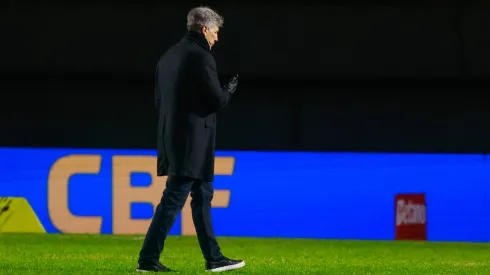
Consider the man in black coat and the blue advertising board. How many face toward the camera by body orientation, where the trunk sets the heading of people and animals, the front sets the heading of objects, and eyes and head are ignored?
1

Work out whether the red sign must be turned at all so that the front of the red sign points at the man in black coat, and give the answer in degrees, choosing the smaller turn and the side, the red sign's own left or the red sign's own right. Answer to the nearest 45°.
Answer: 0° — it already faces them

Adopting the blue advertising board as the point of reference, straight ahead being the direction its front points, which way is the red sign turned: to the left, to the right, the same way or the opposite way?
the same way

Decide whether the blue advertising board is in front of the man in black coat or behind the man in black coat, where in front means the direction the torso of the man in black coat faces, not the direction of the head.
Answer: in front

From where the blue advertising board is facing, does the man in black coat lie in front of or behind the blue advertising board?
in front

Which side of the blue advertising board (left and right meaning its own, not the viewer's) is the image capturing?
front

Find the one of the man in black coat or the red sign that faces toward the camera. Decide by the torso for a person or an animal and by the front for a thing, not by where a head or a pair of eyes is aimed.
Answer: the red sign

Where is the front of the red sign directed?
toward the camera

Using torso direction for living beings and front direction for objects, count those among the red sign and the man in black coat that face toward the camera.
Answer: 1

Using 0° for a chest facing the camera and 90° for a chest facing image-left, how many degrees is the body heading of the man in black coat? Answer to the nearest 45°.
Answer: approximately 225°

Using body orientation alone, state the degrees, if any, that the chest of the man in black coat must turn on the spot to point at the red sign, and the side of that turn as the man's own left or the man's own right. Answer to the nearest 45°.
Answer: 0° — they already face it

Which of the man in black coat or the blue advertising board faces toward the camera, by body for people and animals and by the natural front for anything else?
the blue advertising board
